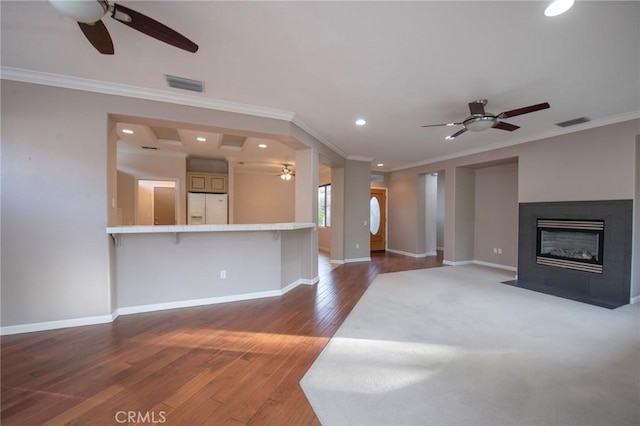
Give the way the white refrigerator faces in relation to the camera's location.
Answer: facing the viewer

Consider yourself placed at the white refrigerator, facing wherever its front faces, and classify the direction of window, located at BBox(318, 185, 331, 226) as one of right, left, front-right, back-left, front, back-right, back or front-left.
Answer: left

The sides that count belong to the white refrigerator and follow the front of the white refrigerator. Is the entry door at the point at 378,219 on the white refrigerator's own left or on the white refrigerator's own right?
on the white refrigerator's own left

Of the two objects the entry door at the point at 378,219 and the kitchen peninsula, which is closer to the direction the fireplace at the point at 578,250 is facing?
the kitchen peninsula

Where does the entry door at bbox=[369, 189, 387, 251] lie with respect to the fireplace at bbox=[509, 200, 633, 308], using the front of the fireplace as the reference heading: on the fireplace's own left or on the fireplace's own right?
on the fireplace's own right

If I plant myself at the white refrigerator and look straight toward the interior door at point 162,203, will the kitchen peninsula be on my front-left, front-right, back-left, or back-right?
back-left

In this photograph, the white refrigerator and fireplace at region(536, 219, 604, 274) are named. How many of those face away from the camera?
0

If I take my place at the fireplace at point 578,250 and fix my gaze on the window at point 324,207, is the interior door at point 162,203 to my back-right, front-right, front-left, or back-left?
front-left

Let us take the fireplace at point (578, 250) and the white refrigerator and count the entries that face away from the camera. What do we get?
0

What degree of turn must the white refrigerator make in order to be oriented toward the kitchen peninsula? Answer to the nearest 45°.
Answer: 0° — it already faces it

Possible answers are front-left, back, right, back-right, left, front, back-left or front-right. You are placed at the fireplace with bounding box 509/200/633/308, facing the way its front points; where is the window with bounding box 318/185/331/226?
front-right

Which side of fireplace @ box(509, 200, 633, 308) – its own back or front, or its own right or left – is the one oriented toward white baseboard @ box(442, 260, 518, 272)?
right

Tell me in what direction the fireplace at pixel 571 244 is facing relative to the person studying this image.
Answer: facing the viewer and to the left of the viewer
